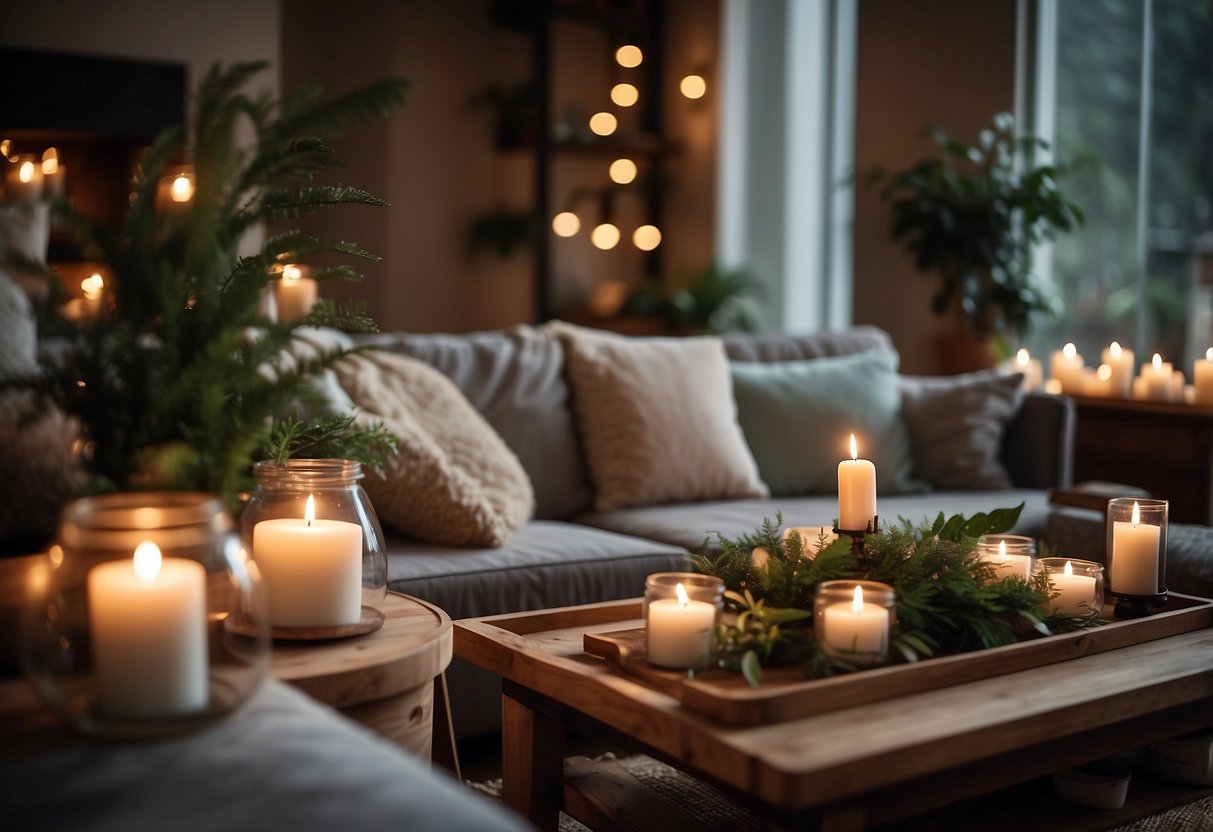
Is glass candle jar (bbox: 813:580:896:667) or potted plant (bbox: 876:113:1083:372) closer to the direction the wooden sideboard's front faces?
the glass candle jar

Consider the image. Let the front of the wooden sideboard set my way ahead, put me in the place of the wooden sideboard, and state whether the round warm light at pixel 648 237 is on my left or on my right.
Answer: on my right

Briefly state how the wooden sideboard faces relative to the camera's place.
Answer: facing the viewer and to the left of the viewer

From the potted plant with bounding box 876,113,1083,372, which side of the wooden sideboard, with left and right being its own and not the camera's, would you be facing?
right

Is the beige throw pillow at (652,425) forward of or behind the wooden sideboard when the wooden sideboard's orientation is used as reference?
forward

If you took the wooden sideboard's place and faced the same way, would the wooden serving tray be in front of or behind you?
in front

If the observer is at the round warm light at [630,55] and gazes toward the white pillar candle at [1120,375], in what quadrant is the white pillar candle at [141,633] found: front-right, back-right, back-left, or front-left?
front-right

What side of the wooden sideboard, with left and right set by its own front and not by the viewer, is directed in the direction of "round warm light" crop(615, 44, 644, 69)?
right
